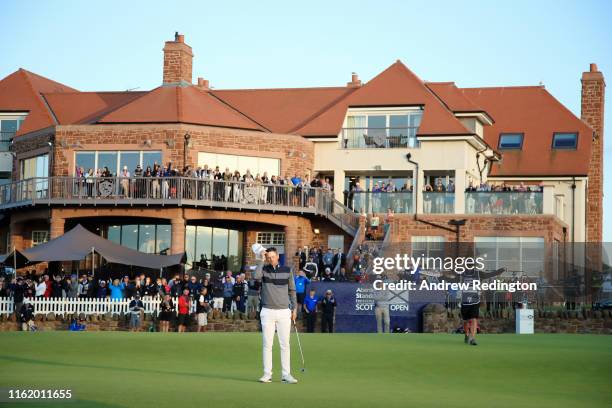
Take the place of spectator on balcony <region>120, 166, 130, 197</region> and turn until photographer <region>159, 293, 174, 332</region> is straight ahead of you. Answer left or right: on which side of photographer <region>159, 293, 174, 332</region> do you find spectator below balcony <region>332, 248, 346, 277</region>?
left

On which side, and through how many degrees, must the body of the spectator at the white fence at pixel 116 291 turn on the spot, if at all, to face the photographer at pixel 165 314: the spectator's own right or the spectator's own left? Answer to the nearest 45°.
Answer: approximately 45° to the spectator's own left

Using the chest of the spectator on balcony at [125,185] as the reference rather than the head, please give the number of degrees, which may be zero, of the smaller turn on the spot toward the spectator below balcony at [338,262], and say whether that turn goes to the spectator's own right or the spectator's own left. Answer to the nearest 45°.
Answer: approximately 45° to the spectator's own left

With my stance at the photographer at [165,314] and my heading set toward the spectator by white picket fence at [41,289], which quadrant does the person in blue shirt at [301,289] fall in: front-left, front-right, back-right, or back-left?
back-right
